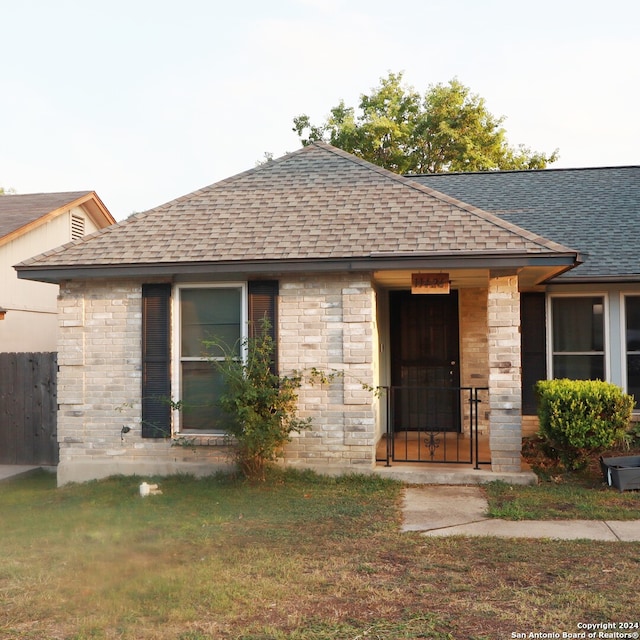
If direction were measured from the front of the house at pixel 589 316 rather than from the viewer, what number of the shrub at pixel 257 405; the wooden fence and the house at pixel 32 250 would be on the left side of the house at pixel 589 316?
0

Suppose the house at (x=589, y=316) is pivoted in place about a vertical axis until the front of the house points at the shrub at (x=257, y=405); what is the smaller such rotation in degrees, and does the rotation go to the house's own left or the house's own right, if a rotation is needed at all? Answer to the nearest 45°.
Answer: approximately 45° to the house's own right

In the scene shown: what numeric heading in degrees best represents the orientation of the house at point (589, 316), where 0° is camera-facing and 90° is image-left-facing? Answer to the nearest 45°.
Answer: approximately 0°

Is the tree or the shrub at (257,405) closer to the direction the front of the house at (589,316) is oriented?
the shrub

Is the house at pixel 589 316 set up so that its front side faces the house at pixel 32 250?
no

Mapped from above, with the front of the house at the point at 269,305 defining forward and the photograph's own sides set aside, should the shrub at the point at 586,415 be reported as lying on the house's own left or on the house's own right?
on the house's own left

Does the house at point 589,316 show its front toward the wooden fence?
no

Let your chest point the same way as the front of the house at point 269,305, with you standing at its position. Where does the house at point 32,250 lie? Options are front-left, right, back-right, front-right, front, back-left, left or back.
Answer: back-right

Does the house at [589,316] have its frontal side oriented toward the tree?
no

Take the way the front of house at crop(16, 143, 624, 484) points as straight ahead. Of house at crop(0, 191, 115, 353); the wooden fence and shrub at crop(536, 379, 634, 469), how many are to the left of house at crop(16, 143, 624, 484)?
1

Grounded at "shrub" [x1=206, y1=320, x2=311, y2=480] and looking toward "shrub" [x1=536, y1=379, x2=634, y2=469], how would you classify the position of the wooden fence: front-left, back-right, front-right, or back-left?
back-left
